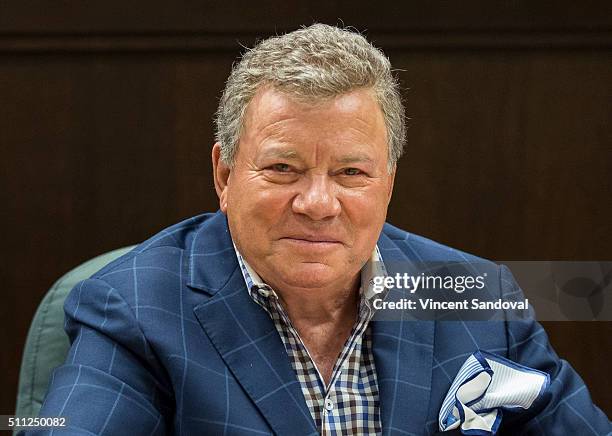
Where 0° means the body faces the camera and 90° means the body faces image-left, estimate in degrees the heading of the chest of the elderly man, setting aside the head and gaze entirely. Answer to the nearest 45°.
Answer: approximately 0°
